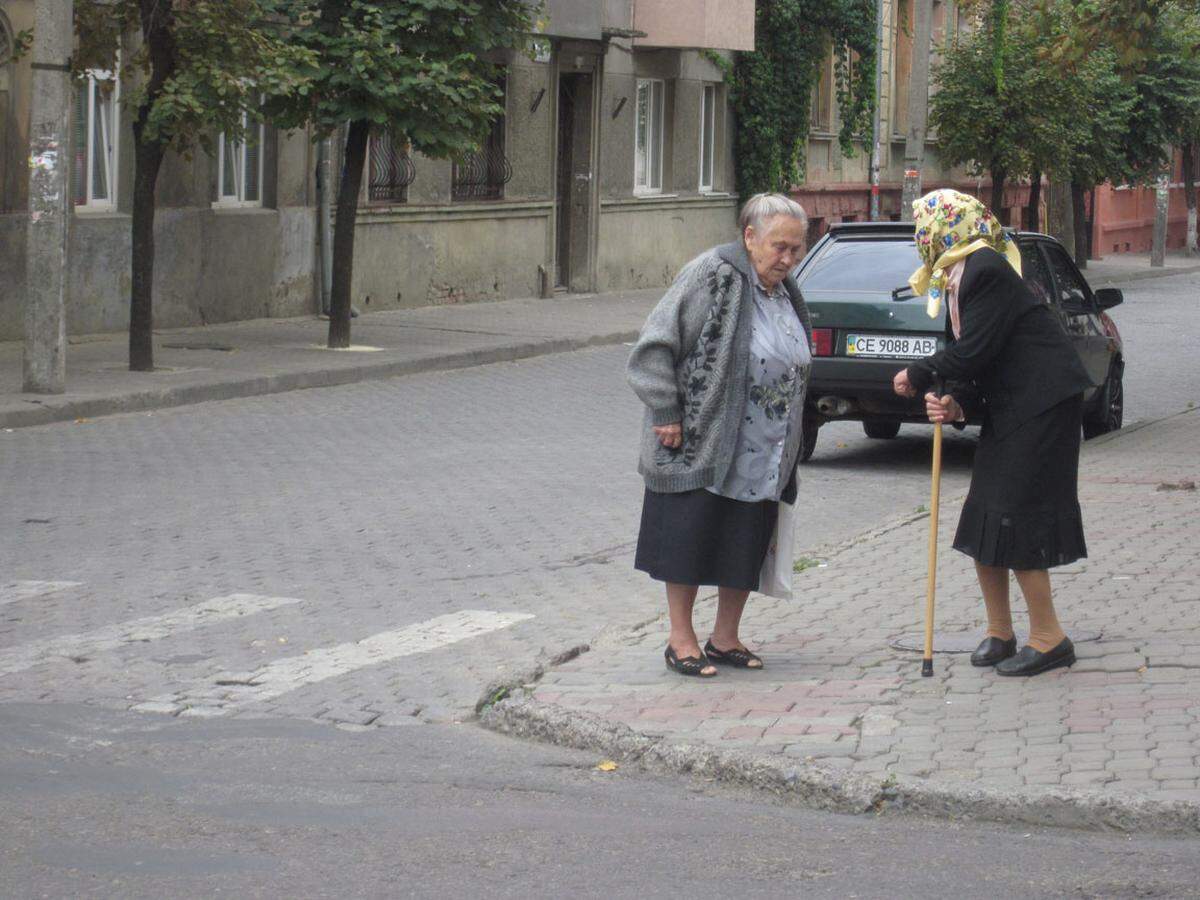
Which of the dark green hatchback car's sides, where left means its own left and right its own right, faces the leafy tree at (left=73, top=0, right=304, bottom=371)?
left

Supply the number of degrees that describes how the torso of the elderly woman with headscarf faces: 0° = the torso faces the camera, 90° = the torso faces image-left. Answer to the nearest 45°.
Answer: approximately 90°

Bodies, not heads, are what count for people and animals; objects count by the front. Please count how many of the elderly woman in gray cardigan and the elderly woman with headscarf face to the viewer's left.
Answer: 1

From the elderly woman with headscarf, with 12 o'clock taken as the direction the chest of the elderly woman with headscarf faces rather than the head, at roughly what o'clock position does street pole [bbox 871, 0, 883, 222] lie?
The street pole is roughly at 3 o'clock from the elderly woman with headscarf.

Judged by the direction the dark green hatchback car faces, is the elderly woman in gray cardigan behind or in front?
behind

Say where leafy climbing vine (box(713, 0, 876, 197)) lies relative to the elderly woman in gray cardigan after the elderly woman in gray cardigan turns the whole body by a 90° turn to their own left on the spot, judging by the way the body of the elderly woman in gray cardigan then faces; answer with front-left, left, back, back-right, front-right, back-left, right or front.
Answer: front-left

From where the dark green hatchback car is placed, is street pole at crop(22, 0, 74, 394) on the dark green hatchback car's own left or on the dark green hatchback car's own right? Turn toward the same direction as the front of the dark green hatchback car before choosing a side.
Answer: on the dark green hatchback car's own left

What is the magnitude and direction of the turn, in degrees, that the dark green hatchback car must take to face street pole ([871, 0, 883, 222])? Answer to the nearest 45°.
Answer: approximately 45° to its left

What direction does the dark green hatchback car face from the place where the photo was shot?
facing away from the viewer and to the right of the viewer
